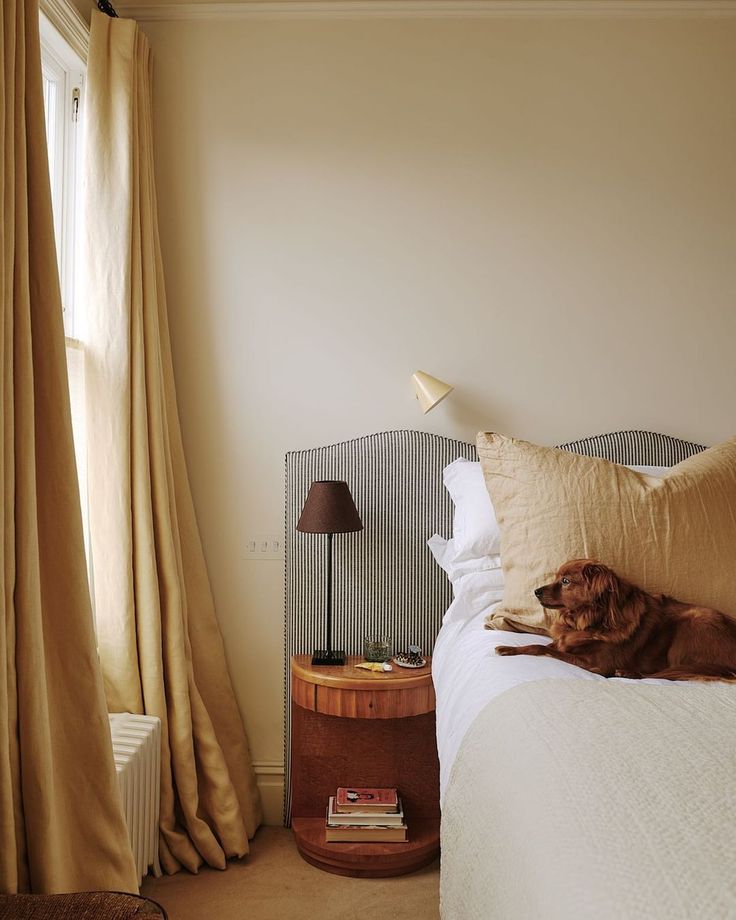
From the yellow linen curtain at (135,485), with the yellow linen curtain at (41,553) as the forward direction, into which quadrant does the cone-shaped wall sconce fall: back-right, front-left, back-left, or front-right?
back-left

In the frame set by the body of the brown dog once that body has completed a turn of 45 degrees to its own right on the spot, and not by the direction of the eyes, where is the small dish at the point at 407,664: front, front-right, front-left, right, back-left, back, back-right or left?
front

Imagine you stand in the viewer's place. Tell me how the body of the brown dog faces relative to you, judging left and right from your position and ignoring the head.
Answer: facing to the left of the viewer

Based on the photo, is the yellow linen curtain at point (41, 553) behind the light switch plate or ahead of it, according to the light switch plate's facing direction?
ahead

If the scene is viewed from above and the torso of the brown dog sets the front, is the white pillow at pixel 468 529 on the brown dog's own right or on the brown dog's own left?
on the brown dog's own right

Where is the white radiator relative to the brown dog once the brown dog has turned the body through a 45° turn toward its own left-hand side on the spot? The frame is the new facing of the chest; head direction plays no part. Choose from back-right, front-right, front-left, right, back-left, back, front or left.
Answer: front-right

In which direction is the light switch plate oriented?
toward the camera

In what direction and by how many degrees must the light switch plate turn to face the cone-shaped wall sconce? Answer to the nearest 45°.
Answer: approximately 90° to its left

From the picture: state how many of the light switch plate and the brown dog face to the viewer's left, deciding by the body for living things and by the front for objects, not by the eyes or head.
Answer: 1
